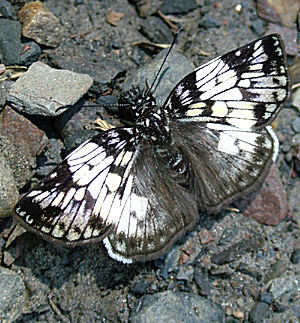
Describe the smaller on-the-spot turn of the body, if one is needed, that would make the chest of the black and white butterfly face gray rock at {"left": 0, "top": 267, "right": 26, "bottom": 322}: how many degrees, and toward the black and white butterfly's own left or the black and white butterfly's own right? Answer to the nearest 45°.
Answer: approximately 90° to the black and white butterfly's own left

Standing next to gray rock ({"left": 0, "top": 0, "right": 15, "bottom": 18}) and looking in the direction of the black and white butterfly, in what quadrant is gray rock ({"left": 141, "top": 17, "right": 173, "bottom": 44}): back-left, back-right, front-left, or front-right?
front-left

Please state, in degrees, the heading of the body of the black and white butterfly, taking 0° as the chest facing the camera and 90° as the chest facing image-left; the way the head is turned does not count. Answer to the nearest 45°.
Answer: approximately 135°

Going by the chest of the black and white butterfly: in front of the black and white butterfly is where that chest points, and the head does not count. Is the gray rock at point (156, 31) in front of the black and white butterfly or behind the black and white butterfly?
in front

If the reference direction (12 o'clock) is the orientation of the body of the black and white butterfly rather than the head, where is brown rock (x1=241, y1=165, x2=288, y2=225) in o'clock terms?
The brown rock is roughly at 4 o'clock from the black and white butterfly.

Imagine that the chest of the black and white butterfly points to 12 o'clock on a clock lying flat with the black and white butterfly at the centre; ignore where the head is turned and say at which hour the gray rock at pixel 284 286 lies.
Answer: The gray rock is roughly at 5 o'clock from the black and white butterfly.

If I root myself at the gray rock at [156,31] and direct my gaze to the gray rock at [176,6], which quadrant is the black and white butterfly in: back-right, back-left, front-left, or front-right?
back-right

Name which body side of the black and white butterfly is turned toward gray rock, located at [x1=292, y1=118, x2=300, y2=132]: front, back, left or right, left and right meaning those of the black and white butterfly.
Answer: right

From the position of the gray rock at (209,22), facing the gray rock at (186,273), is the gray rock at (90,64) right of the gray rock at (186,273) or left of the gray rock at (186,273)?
right

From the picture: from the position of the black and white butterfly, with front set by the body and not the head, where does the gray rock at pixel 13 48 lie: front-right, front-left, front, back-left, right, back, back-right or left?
front

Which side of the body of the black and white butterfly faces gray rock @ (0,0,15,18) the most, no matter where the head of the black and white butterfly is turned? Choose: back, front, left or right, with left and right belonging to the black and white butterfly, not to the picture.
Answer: front

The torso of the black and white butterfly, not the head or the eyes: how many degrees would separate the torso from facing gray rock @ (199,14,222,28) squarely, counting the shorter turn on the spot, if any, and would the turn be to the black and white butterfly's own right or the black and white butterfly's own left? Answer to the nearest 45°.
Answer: approximately 45° to the black and white butterfly's own right
